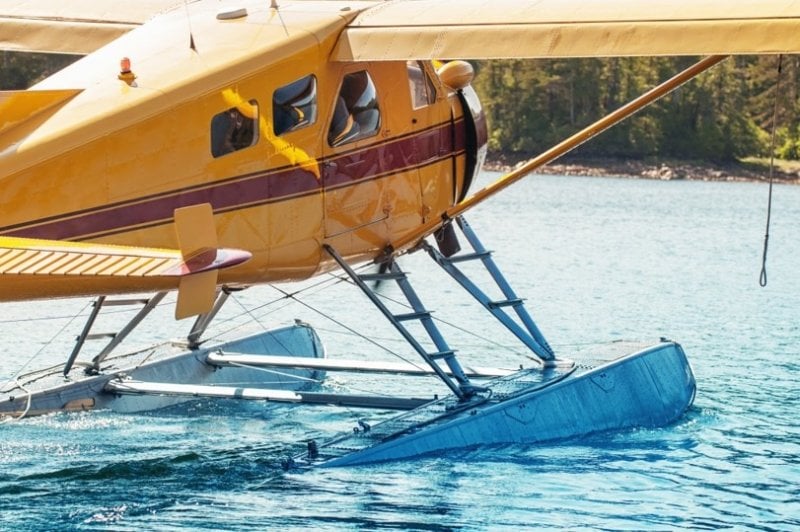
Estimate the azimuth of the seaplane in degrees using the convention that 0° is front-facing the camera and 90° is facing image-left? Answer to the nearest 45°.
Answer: approximately 225°
